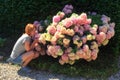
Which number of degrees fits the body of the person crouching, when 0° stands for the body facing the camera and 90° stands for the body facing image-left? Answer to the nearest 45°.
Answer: approximately 270°
